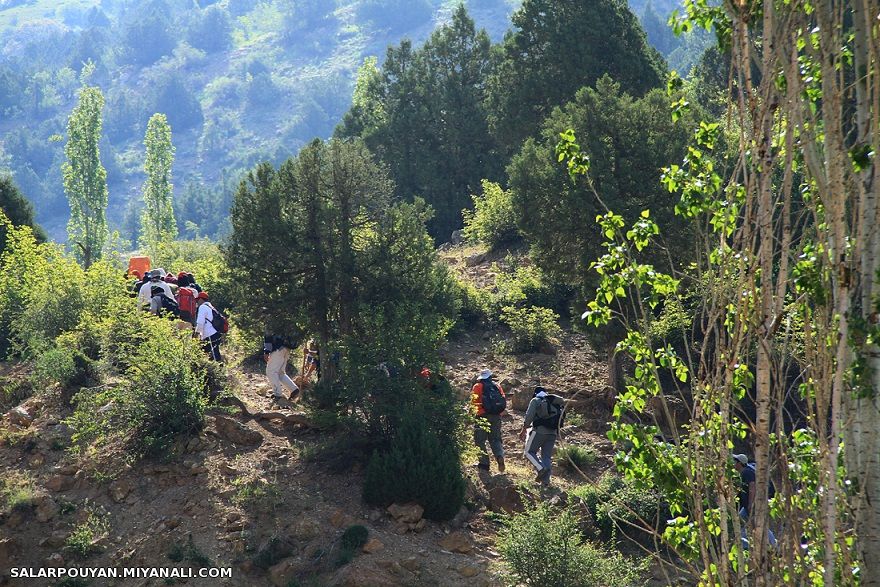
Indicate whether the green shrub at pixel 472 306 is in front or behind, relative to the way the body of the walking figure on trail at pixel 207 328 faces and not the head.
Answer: behind

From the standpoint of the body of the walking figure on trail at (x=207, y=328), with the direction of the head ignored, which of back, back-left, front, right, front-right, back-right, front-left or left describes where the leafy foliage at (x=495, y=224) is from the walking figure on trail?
back-right

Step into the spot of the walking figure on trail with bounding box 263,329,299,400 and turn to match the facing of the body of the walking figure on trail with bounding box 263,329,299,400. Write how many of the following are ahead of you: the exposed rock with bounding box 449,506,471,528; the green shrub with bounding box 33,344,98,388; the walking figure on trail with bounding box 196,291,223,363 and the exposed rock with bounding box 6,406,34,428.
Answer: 3

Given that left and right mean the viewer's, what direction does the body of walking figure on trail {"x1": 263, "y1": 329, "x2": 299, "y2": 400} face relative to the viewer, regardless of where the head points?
facing to the left of the viewer

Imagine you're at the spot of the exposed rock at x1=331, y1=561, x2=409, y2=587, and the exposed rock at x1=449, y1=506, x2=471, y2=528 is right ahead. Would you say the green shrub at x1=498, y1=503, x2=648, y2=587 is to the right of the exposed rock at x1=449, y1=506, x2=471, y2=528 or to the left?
right

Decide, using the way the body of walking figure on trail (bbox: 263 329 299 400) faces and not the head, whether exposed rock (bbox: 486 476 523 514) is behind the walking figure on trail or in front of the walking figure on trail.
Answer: behind
